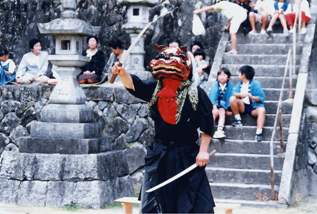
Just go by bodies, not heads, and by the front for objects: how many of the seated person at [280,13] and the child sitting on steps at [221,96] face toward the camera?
2

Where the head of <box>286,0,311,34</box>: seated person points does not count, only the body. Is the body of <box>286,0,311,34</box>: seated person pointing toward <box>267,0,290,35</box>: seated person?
no

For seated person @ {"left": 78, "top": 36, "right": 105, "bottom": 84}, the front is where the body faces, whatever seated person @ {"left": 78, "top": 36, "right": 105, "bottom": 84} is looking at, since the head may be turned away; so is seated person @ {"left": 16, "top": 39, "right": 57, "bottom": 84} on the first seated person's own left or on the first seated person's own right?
on the first seated person's own right

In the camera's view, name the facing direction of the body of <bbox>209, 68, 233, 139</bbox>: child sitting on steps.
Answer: toward the camera

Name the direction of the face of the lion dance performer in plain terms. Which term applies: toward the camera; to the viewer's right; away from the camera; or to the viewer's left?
toward the camera

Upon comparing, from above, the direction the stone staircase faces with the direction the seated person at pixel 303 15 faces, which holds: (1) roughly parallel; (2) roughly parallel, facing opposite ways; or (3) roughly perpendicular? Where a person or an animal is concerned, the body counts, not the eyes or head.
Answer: roughly parallel

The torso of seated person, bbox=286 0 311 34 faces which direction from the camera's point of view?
toward the camera

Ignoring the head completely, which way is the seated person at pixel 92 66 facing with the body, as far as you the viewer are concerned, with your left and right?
facing the viewer and to the left of the viewer

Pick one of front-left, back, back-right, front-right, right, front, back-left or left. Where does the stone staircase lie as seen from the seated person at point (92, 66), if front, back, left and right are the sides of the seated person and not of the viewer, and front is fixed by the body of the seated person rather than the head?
left

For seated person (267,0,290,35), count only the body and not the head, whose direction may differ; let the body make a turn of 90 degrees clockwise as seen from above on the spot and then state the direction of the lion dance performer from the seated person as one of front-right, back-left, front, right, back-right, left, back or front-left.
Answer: left

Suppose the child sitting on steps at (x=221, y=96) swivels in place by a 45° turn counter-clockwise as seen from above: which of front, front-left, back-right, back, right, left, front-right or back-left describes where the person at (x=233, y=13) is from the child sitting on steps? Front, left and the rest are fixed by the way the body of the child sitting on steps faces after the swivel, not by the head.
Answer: back-left

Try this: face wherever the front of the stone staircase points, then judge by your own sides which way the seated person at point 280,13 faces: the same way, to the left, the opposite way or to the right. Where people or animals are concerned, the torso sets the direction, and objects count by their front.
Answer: the same way

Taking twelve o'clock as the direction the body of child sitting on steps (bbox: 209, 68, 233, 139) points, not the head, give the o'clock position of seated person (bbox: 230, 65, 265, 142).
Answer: The seated person is roughly at 9 o'clock from the child sitting on steps.

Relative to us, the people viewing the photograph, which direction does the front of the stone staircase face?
facing the viewer

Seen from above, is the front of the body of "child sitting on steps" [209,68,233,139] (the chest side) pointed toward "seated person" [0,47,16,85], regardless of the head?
no
